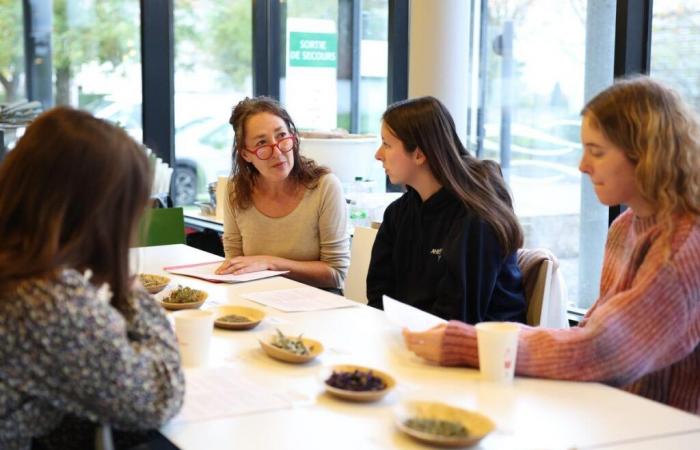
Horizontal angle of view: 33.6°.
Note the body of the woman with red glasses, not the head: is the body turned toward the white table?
yes

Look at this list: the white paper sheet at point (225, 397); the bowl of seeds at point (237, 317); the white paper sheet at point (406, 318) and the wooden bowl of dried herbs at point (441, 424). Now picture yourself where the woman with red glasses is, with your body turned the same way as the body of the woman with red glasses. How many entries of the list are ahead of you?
4

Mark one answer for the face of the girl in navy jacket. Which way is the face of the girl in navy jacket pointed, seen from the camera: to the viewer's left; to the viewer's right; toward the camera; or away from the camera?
to the viewer's left

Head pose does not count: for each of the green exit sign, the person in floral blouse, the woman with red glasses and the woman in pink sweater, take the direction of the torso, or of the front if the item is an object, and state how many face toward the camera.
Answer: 2

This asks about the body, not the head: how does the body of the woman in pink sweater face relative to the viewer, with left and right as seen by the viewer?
facing to the left of the viewer

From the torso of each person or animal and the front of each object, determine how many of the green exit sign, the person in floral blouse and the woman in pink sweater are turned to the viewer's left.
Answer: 1

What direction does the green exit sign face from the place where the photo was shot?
facing the viewer

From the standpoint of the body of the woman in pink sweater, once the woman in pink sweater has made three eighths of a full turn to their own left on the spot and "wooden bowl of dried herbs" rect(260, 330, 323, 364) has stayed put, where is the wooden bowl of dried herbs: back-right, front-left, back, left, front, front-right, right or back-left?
back-right

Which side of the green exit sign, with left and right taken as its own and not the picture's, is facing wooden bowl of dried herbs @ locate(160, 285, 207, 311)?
front

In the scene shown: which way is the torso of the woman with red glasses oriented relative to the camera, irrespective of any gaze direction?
toward the camera

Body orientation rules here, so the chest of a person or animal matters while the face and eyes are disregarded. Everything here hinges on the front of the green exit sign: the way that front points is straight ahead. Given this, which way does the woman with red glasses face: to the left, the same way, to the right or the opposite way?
the same way
